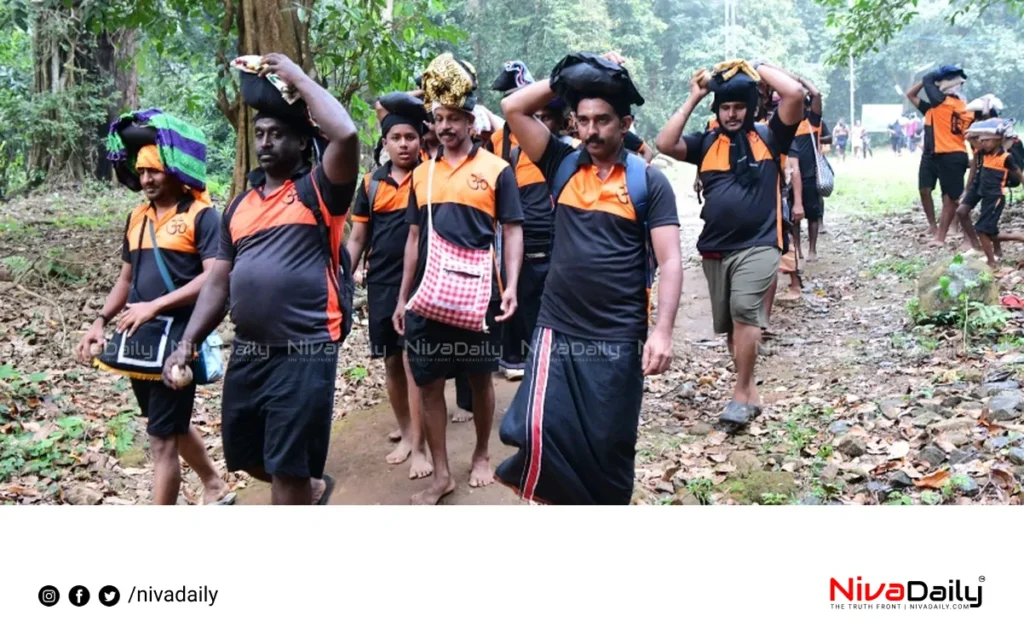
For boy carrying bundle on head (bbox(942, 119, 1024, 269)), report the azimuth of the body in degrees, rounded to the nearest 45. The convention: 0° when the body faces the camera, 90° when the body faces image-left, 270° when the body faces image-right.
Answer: approximately 45°

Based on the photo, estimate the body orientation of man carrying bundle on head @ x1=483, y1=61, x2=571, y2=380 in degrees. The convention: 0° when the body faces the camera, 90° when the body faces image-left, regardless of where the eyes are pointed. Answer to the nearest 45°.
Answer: approximately 0°

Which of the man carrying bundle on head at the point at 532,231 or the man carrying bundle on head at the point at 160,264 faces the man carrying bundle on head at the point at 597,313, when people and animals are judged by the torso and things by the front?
the man carrying bundle on head at the point at 532,231

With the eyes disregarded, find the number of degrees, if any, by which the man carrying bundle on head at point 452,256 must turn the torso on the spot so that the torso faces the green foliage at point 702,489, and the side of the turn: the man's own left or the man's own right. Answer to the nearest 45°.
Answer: approximately 90° to the man's own left

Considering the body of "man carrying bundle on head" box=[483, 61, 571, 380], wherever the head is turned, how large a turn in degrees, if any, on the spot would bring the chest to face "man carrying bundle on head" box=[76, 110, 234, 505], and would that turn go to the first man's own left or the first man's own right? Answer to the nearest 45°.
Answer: approximately 45° to the first man's own right

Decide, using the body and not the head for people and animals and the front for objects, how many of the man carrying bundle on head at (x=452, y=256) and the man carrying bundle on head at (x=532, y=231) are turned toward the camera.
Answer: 2

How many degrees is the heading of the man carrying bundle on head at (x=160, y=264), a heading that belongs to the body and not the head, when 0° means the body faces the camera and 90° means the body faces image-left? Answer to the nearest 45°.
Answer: approximately 45°

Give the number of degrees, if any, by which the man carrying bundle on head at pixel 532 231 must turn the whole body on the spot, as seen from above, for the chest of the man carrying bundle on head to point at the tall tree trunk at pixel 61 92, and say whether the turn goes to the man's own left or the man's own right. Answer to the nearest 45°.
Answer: approximately 135° to the man's own right
